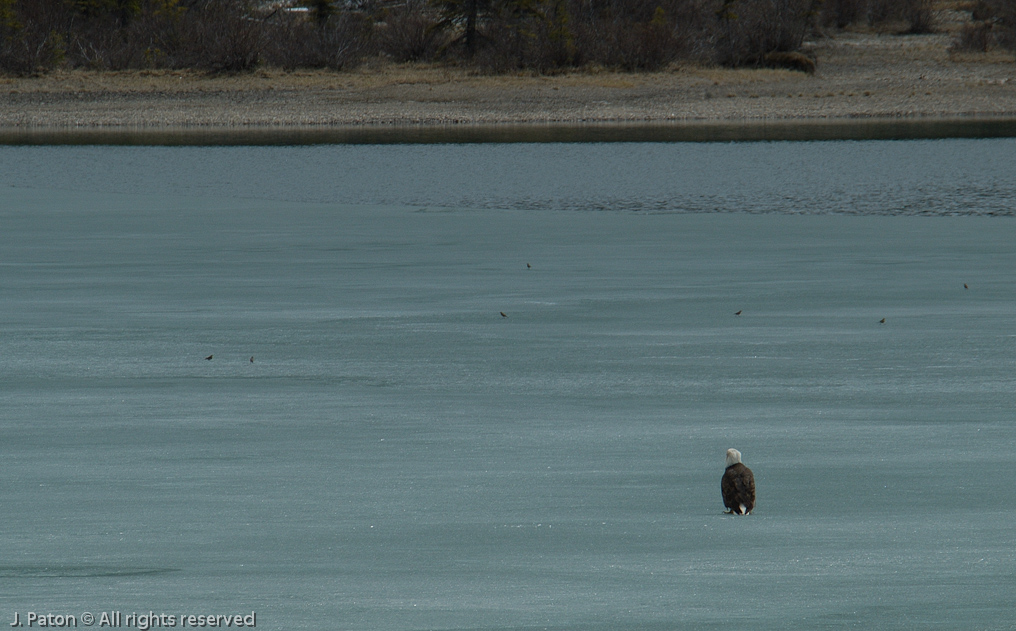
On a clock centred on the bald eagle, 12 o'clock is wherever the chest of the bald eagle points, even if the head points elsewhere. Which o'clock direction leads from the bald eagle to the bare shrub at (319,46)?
The bare shrub is roughly at 1 o'clock from the bald eagle.

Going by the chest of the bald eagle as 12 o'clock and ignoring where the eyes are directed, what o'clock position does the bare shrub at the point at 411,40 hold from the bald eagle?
The bare shrub is roughly at 1 o'clock from the bald eagle.

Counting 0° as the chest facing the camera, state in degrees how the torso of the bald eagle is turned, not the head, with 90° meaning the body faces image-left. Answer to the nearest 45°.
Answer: approximately 135°

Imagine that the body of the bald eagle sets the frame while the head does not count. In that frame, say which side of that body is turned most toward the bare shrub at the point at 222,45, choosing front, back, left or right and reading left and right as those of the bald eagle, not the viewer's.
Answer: front

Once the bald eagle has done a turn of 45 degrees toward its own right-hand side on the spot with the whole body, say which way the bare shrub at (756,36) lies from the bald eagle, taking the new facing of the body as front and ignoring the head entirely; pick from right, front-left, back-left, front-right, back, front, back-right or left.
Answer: front

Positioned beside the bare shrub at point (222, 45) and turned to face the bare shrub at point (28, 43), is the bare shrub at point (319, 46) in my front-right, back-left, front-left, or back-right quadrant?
back-right
